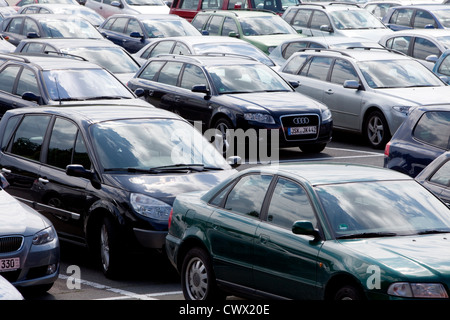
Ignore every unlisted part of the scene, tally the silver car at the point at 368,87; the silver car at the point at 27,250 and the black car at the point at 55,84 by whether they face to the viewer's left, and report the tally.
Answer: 0

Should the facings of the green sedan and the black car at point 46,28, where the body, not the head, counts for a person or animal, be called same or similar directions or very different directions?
same or similar directions

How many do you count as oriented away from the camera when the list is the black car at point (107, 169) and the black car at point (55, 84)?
0

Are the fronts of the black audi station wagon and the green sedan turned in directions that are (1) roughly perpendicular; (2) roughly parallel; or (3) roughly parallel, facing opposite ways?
roughly parallel

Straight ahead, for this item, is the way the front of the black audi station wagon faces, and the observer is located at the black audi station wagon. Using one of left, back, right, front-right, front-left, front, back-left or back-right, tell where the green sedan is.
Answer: front-right

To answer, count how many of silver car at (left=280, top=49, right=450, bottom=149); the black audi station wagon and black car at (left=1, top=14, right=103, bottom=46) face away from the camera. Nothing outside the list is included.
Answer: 0

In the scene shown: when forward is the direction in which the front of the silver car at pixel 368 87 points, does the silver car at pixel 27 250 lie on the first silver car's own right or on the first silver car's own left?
on the first silver car's own right

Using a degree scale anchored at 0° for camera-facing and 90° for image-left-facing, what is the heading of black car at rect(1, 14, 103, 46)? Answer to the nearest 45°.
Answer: approximately 315°

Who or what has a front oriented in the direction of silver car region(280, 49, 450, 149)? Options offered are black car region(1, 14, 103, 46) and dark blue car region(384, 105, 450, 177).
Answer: black car region(1, 14, 103, 46)

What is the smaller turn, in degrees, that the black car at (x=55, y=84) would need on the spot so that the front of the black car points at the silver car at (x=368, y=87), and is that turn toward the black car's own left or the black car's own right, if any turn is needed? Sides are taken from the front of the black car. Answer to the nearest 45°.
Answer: approximately 45° to the black car's own left

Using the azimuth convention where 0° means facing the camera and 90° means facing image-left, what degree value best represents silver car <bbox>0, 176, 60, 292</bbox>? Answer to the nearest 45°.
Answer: approximately 315°

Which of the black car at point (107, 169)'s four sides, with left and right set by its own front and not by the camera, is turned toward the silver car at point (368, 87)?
left
